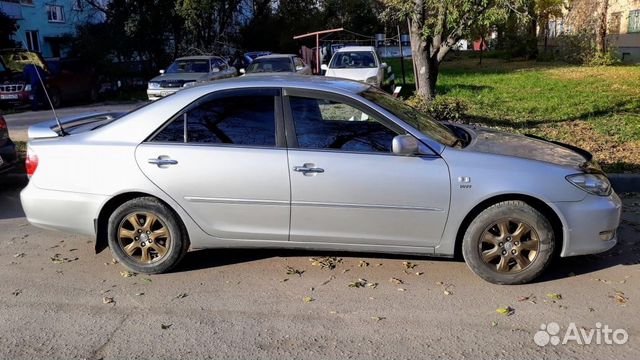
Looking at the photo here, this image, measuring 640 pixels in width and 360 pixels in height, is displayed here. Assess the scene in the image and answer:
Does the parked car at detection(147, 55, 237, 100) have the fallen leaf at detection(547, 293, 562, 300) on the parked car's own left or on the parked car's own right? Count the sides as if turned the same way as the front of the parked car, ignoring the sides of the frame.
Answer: on the parked car's own left

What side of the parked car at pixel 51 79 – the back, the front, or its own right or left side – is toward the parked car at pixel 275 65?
left

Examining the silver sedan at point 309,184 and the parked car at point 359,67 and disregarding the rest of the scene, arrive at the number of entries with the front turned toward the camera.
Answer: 1

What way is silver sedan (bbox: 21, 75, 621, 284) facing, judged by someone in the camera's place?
facing to the right of the viewer

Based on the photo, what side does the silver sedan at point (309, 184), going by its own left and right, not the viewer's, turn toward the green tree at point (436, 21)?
left

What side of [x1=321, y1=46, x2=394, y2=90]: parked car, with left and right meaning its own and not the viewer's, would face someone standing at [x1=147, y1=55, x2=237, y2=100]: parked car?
right

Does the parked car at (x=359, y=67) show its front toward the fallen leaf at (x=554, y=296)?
yes

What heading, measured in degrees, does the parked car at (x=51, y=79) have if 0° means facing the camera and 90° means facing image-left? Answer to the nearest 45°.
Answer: approximately 45°

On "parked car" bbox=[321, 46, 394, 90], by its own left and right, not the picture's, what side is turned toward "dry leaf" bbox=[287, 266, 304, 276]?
front

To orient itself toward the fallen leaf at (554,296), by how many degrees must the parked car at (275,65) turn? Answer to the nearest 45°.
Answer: approximately 45° to its left

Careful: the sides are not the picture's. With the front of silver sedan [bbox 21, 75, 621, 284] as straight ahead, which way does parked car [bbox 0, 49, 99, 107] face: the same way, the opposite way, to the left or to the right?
to the right

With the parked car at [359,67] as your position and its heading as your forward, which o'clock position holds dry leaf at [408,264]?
The dry leaf is roughly at 12 o'clock from the parked car.

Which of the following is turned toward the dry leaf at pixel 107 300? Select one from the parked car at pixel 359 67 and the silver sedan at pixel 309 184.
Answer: the parked car

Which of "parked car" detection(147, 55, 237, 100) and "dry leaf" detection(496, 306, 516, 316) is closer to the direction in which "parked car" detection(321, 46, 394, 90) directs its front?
the dry leaf
